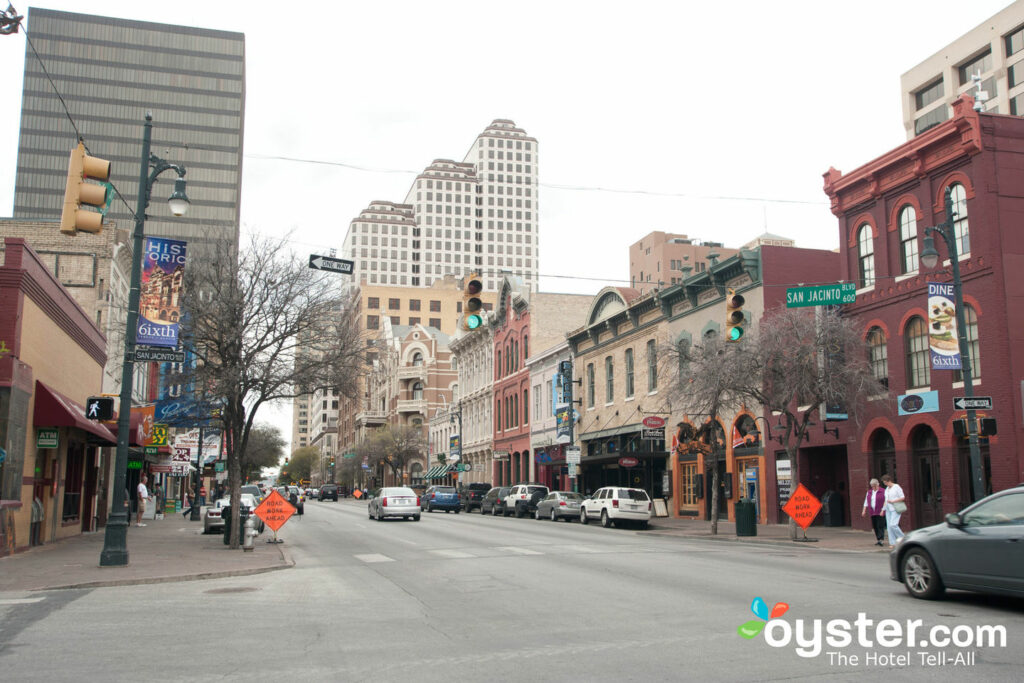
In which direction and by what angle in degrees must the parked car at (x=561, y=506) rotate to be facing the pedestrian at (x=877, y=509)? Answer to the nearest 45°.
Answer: approximately 180°

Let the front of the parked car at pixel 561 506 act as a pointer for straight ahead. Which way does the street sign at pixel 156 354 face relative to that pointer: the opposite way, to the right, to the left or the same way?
the opposite way

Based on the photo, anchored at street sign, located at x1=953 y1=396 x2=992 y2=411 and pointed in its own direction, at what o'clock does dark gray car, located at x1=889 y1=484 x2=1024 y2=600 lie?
The dark gray car is roughly at 12 o'clock from the street sign.

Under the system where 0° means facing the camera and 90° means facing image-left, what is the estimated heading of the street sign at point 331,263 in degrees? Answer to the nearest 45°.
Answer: approximately 0°

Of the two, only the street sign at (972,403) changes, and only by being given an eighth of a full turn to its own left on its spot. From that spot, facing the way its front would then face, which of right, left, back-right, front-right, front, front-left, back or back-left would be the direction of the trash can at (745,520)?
back

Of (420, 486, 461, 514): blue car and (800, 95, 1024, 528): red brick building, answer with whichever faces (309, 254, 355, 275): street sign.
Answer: the red brick building

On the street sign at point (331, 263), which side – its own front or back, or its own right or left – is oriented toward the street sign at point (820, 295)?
left

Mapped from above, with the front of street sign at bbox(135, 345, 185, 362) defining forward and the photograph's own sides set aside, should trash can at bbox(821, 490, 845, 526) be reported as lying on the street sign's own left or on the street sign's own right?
on the street sign's own left

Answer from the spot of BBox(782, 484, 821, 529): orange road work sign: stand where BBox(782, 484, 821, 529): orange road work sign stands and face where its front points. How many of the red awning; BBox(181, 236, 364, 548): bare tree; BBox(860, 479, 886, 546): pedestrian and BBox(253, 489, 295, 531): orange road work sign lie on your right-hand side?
3

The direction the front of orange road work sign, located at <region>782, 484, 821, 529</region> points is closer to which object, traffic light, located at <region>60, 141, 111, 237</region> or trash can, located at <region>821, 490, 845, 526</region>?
the traffic light

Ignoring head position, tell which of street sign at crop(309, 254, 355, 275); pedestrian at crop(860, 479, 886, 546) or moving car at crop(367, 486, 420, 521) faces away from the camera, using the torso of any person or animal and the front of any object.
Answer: the moving car

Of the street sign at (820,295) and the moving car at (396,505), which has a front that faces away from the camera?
the moving car

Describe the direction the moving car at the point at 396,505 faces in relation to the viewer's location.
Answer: facing away from the viewer

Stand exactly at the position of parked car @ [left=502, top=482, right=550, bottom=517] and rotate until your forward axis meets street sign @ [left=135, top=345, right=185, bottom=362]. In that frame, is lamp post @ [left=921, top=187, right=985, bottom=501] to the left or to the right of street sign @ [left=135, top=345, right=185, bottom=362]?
left
